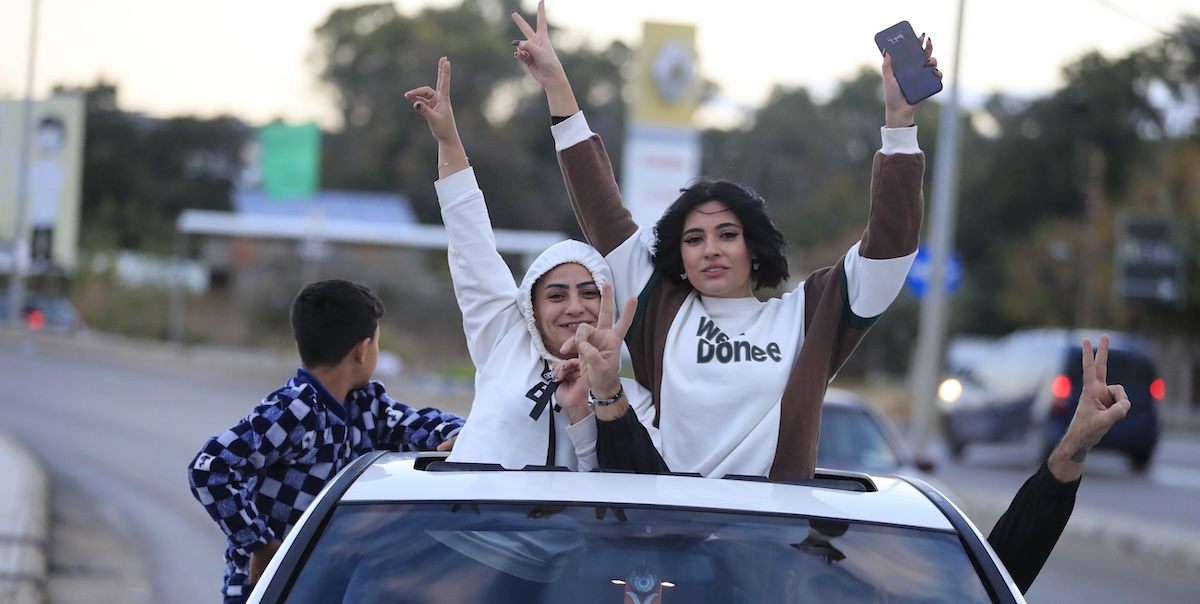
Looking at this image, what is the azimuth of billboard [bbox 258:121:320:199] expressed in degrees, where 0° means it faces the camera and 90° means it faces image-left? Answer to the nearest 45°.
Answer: approximately 0°

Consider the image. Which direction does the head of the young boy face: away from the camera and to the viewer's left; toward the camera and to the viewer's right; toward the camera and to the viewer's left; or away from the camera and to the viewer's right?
away from the camera and to the viewer's right

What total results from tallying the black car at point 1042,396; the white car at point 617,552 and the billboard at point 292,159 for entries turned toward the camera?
2

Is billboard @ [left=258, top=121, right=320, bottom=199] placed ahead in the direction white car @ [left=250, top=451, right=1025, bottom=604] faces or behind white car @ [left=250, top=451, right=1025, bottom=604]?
behind

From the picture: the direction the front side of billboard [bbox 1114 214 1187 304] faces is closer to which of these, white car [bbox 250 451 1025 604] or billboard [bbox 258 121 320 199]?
the white car
